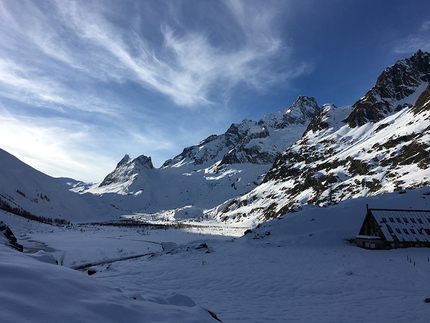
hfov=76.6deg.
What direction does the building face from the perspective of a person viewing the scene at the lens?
facing the viewer and to the left of the viewer
